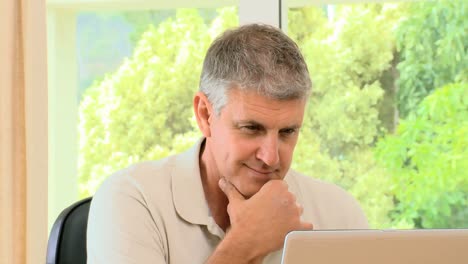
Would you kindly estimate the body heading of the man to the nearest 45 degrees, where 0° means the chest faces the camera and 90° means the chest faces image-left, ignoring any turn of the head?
approximately 315°

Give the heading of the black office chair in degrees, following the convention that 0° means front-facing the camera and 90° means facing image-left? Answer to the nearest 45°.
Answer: approximately 315°
